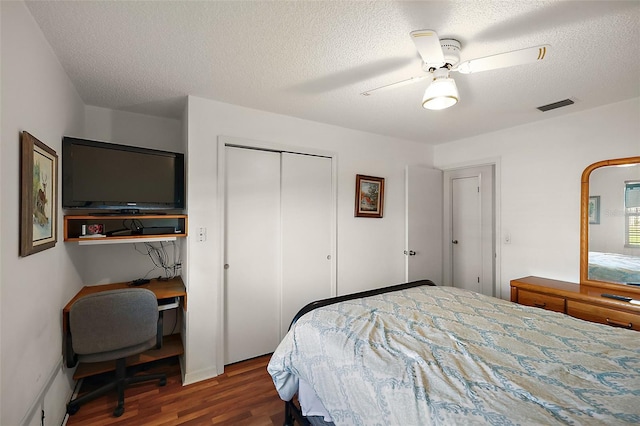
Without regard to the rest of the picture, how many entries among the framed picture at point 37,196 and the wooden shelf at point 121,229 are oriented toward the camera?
1

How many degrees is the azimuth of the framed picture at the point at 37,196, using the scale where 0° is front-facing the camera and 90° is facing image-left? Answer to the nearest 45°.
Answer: approximately 270°

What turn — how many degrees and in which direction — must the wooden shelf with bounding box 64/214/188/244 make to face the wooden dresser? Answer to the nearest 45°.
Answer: approximately 45° to its left

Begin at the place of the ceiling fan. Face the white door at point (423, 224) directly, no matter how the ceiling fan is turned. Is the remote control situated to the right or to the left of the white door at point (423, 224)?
right

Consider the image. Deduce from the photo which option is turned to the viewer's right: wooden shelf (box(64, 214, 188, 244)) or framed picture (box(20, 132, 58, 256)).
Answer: the framed picture

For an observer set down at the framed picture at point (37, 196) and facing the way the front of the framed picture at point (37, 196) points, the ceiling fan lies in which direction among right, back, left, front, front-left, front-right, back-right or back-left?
front-right

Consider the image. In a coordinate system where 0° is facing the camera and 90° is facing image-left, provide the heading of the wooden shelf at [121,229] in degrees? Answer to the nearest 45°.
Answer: approximately 0°

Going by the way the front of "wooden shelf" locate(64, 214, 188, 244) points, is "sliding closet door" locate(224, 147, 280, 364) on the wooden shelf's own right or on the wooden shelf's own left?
on the wooden shelf's own left

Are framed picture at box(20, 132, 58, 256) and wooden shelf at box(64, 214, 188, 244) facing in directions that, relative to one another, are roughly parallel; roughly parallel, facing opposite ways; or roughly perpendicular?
roughly perpendicular
